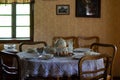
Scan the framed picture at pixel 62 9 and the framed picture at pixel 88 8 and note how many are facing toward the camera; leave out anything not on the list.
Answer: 2

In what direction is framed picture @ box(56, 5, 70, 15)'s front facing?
toward the camera

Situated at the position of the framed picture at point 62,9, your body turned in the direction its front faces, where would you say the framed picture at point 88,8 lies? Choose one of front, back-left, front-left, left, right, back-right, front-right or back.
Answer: left

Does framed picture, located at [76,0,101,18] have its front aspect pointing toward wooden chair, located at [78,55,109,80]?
yes

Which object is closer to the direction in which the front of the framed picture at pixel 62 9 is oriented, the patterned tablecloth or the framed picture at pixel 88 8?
the patterned tablecloth

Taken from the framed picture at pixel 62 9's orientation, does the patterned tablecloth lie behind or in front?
in front

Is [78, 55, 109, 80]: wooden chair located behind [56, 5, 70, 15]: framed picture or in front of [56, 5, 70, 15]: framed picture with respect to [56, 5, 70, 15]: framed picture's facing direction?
in front

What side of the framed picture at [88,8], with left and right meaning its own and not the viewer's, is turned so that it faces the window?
right

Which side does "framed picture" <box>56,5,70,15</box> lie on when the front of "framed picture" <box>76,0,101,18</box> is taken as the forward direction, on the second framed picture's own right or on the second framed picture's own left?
on the second framed picture's own right

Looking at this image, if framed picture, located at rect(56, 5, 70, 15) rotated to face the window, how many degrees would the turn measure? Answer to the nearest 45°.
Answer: approximately 90° to its right

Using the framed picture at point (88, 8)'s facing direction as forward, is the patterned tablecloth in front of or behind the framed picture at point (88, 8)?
in front
